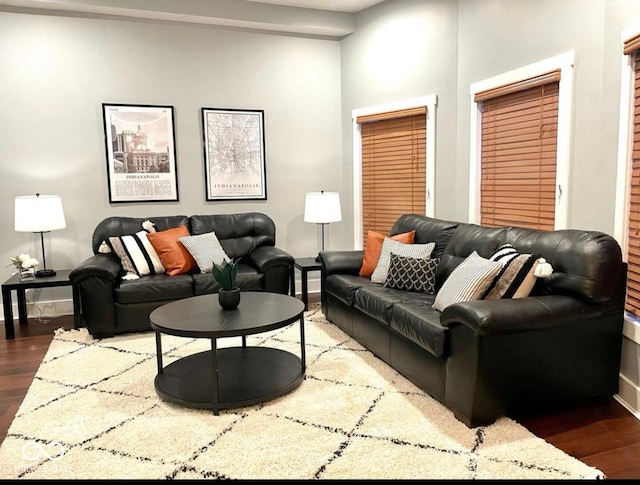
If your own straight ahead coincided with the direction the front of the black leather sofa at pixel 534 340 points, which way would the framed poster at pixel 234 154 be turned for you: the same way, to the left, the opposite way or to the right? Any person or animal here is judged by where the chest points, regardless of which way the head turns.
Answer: to the left

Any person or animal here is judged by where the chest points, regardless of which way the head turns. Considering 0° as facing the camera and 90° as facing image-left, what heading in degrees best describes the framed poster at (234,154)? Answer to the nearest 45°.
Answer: approximately 0°

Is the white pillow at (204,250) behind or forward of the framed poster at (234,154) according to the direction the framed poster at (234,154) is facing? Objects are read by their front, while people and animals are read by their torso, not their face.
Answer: forward

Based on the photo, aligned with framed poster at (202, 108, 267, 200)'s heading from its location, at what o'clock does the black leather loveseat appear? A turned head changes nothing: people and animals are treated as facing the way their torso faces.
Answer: The black leather loveseat is roughly at 1 o'clock from the framed poster.

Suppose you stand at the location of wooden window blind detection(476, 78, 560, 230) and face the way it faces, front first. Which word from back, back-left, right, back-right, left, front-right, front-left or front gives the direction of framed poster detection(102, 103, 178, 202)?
front-right

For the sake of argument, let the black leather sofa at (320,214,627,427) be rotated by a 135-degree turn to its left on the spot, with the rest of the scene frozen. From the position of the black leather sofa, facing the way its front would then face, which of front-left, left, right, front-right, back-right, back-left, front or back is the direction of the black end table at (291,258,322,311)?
back-left

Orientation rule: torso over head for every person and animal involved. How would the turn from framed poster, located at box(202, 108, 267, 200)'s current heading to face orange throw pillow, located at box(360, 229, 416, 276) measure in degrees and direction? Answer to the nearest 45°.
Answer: approximately 45° to its left

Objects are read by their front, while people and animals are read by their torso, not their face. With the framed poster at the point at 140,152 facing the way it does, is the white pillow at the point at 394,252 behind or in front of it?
in front

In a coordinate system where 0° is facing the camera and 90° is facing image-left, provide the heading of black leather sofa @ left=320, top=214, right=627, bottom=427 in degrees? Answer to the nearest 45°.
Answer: approximately 45°

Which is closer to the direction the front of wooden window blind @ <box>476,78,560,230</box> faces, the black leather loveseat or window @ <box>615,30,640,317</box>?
the black leather loveseat

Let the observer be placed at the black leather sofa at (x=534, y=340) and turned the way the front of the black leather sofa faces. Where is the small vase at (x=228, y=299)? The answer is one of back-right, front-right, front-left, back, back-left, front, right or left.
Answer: front-right

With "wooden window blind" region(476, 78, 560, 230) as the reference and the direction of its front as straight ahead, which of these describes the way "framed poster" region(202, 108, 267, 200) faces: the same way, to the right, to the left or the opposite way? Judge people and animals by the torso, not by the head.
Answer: to the left

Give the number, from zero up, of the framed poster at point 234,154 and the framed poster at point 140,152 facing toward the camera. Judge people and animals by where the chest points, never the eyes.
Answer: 2

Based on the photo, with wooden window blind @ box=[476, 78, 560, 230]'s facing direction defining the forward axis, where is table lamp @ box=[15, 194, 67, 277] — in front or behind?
in front
